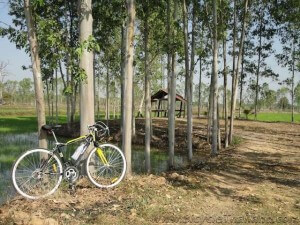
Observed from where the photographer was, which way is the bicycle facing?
facing to the right of the viewer
